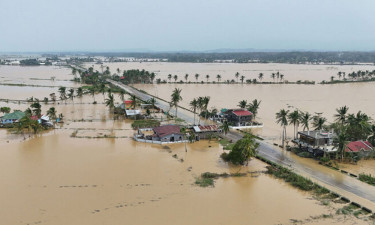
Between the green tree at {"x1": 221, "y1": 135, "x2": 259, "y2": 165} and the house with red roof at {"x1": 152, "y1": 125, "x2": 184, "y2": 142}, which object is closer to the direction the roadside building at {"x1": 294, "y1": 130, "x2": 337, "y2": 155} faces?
the green tree

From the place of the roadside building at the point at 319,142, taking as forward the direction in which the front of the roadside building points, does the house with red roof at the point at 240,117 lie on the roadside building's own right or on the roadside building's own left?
on the roadside building's own right

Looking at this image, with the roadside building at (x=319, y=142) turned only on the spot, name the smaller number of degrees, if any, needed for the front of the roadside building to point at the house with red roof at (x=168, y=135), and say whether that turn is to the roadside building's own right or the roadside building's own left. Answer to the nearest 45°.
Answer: approximately 45° to the roadside building's own right

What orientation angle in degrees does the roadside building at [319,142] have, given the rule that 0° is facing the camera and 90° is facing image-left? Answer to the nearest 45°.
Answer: approximately 45°

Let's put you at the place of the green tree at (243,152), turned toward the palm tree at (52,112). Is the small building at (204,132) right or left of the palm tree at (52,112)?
right

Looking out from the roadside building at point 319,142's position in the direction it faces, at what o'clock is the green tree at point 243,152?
The green tree is roughly at 12 o'clock from the roadside building.

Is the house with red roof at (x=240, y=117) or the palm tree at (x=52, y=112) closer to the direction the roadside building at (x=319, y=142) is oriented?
the palm tree

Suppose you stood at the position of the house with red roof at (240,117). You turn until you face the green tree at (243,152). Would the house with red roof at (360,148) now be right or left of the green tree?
left
